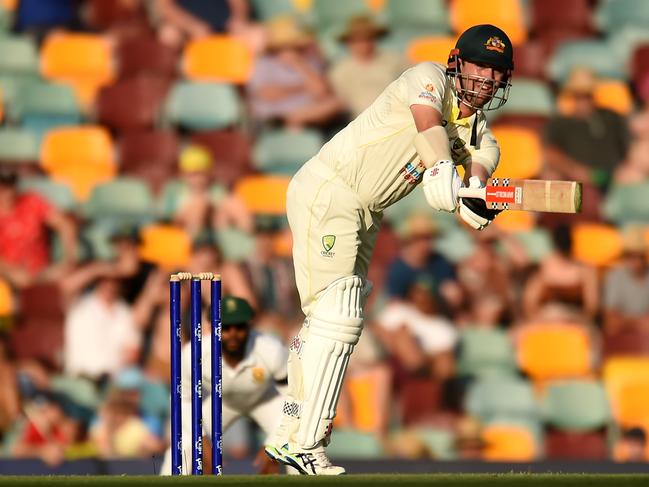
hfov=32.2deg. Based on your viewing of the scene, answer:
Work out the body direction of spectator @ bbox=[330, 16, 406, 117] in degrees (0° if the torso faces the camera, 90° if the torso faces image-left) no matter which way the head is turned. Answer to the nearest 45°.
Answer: approximately 0°

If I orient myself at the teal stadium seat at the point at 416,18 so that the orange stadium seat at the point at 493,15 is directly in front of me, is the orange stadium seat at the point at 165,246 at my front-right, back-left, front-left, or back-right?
back-right

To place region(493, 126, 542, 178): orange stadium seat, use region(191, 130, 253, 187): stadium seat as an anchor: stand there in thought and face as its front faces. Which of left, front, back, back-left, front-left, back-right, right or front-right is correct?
left

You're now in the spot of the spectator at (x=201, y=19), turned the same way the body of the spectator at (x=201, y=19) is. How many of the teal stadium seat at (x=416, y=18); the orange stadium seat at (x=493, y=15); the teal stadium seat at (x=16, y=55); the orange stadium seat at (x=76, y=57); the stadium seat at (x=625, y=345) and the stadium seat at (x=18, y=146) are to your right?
3

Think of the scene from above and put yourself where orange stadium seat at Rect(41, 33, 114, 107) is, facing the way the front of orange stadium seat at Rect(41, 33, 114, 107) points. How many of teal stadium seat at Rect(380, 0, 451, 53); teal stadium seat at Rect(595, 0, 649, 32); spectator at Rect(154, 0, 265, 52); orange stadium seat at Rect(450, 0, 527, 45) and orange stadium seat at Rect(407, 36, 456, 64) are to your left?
5

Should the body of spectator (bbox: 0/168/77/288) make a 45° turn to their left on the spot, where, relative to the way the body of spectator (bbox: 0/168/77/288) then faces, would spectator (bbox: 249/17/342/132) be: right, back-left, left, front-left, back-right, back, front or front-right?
front-left
